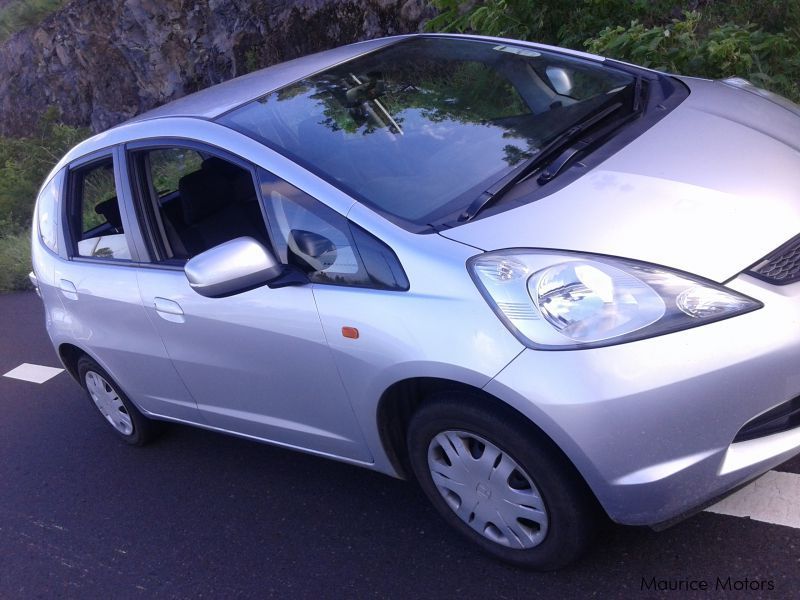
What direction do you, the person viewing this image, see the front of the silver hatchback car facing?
facing the viewer and to the right of the viewer

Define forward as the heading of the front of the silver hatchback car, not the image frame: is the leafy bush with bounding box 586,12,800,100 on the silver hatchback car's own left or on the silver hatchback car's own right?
on the silver hatchback car's own left

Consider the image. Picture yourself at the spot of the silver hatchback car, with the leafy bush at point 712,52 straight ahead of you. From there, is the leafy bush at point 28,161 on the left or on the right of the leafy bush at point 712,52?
left

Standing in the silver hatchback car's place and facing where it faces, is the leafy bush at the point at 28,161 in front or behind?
behind
